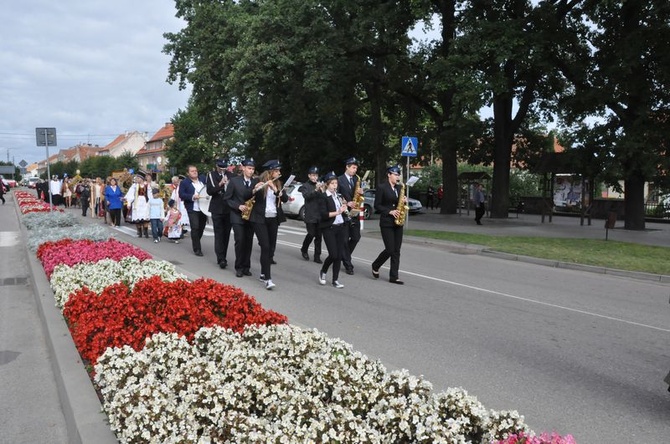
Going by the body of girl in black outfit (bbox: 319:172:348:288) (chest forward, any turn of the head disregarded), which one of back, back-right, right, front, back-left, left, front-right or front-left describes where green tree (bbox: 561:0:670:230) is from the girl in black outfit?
left

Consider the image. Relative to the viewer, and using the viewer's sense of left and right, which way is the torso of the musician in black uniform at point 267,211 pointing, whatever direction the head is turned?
facing the viewer and to the right of the viewer

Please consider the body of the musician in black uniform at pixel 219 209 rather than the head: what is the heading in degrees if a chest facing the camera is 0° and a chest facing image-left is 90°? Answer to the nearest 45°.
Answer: approximately 315°

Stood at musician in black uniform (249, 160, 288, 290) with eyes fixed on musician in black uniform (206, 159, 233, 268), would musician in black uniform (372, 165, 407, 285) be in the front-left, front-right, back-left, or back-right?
back-right

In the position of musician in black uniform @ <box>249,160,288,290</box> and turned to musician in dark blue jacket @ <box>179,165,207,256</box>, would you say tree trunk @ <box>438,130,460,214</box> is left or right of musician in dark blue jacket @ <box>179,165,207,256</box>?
right

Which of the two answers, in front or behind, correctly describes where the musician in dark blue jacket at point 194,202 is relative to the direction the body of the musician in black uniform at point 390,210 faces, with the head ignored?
behind

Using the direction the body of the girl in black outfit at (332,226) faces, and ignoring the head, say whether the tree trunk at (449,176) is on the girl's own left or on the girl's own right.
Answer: on the girl's own left

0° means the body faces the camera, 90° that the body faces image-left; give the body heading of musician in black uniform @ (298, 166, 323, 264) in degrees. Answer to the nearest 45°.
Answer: approximately 315°

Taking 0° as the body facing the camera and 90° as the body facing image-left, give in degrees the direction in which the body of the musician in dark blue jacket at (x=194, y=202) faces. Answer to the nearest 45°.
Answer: approximately 315°

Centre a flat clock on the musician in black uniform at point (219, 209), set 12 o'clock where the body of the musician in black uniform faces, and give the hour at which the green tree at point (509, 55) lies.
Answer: The green tree is roughly at 9 o'clock from the musician in black uniform.

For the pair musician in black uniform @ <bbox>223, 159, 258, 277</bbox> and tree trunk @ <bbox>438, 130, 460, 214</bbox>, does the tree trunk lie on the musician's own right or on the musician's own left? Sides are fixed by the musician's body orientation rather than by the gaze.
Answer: on the musician's own left

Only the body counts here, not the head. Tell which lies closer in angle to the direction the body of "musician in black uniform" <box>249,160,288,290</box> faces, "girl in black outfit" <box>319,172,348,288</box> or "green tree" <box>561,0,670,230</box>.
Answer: the girl in black outfit
